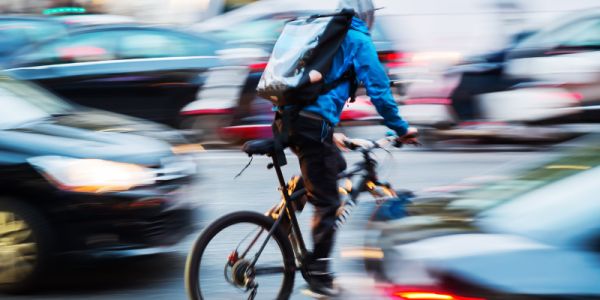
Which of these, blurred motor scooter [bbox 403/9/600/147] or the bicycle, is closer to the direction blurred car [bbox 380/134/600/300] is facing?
the blurred motor scooter

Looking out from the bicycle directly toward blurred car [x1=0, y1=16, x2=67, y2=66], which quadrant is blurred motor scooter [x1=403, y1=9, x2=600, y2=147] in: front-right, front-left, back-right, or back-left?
front-right

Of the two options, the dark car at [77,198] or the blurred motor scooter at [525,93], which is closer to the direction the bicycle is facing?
the blurred motor scooter
